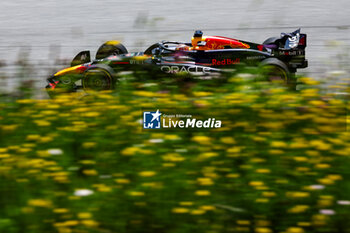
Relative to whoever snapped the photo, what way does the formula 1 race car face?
facing to the left of the viewer

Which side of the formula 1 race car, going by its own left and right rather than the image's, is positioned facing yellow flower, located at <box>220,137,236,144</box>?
left

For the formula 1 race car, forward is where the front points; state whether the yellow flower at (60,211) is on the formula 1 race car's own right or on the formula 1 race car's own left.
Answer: on the formula 1 race car's own left

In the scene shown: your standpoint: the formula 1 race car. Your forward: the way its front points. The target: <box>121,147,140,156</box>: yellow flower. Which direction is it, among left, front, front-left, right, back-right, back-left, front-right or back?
left

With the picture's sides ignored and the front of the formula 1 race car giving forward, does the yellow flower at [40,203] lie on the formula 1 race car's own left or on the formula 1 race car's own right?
on the formula 1 race car's own left

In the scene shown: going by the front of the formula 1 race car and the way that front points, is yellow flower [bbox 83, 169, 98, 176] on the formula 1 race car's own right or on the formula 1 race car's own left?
on the formula 1 race car's own left

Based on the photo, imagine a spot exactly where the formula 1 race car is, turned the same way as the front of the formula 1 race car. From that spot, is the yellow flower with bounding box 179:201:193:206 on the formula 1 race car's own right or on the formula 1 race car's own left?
on the formula 1 race car's own left

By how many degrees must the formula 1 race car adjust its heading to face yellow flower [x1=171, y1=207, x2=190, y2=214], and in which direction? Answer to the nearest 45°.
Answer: approximately 90° to its left

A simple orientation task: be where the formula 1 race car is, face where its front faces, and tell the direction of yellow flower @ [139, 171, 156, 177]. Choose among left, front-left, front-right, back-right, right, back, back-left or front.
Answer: left

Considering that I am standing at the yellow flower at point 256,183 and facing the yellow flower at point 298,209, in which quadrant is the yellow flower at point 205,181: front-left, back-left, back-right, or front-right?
back-right

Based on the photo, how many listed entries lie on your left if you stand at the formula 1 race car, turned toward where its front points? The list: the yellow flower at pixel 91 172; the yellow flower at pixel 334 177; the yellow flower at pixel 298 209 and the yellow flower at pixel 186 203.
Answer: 4

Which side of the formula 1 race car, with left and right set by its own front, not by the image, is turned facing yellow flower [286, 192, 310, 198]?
left

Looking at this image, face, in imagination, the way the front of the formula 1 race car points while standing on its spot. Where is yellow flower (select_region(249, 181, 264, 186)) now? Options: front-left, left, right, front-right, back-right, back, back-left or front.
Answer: left

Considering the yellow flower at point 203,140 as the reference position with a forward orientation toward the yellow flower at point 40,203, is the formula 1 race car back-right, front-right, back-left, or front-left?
back-right

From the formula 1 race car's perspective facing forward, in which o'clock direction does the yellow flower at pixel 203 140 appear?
The yellow flower is roughly at 9 o'clock from the formula 1 race car.

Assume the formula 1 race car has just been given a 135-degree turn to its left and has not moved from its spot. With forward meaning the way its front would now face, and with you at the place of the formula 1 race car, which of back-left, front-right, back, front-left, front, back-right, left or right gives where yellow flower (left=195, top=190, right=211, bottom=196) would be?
front-right

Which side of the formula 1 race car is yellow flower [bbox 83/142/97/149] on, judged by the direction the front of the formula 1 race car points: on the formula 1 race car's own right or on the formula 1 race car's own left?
on the formula 1 race car's own left
